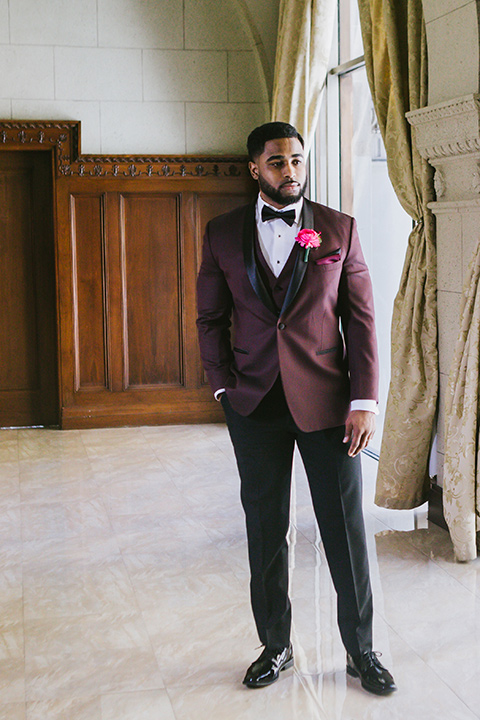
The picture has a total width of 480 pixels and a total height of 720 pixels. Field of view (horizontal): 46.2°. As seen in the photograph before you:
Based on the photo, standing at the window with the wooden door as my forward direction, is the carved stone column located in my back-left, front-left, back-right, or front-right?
back-left

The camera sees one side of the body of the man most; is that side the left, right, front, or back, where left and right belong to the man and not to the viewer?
front

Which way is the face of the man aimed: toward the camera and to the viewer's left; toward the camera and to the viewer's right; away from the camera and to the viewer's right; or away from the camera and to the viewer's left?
toward the camera and to the viewer's right

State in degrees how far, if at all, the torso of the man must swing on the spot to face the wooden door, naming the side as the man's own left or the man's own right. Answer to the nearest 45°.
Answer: approximately 135° to the man's own right

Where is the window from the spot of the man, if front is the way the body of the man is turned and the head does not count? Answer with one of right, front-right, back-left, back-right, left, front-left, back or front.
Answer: back

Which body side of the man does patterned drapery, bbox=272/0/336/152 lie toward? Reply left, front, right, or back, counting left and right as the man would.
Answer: back

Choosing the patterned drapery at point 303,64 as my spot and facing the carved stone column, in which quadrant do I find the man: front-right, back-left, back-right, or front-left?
front-right

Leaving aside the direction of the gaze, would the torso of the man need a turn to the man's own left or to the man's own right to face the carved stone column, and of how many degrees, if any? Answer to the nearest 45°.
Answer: approximately 135° to the man's own left

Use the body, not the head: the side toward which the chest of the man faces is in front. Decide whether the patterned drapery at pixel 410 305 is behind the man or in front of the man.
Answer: behind

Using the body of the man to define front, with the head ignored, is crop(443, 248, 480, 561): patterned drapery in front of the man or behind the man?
behind

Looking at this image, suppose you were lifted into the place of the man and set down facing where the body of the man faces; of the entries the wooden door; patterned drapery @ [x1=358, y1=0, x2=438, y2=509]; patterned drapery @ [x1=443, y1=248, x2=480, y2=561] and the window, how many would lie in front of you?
0
